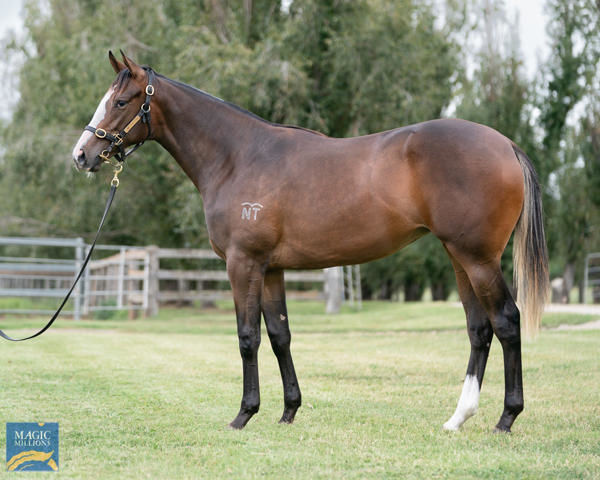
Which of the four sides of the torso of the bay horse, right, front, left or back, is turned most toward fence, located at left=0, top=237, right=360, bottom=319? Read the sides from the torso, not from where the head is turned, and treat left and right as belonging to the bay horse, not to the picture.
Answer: right

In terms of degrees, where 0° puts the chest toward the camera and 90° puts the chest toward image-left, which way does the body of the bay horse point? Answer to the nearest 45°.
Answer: approximately 90°
